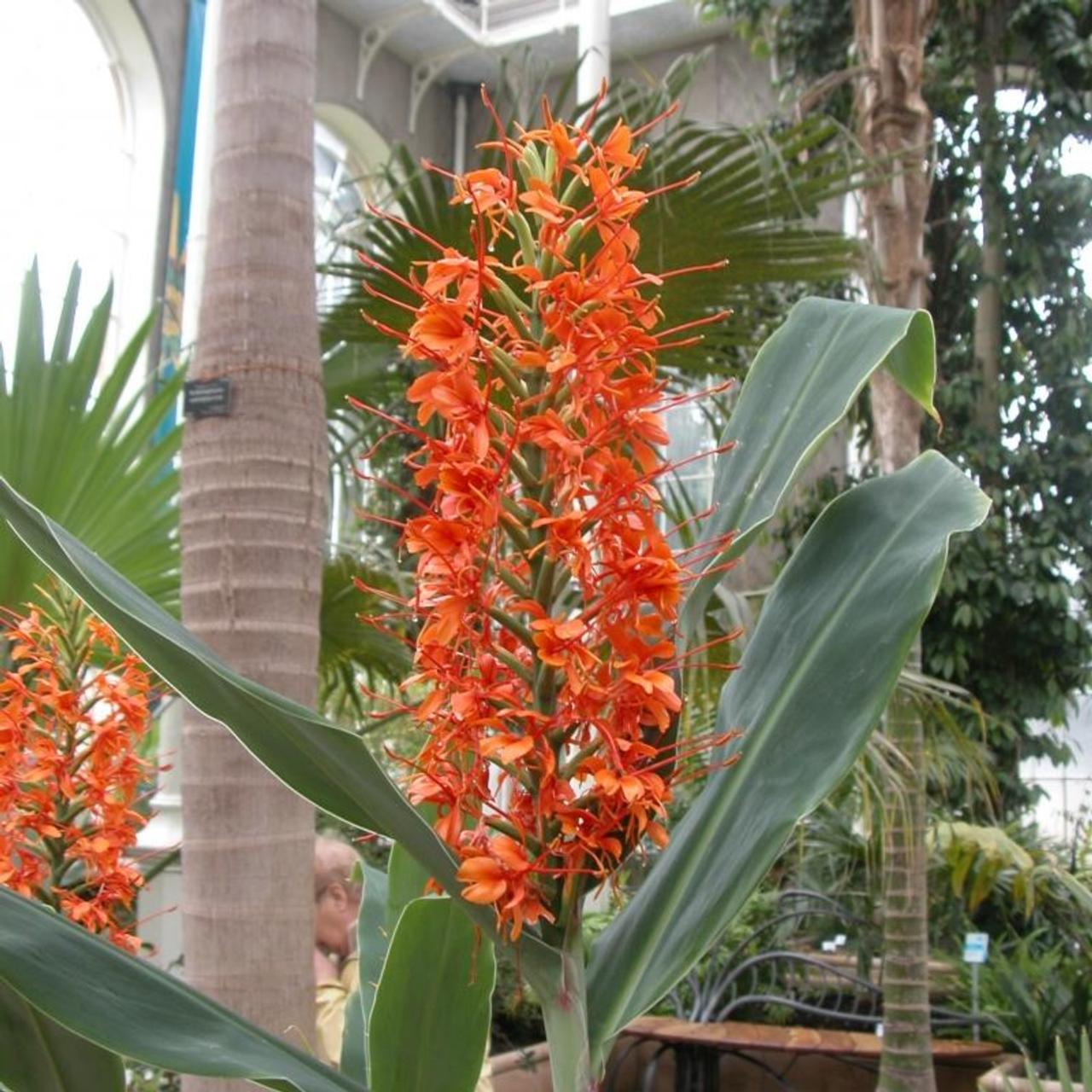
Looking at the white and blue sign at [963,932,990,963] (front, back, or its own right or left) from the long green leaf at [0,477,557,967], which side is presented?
front

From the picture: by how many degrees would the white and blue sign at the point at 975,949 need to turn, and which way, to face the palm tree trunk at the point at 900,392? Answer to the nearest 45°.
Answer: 0° — it already faces it

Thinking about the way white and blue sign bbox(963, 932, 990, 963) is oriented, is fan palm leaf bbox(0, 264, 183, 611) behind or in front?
in front

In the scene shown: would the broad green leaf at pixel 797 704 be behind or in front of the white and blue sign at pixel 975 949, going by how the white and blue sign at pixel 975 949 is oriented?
in front

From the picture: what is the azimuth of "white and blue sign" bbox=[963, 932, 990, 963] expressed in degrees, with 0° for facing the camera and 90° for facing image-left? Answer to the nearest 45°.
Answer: approximately 0°

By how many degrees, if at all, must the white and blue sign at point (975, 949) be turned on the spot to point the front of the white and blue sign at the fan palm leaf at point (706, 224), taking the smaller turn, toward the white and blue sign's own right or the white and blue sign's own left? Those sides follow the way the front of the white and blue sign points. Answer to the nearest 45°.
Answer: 0° — it already faces it

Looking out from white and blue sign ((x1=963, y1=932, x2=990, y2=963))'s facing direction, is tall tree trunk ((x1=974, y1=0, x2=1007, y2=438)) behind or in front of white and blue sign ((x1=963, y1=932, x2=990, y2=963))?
behind

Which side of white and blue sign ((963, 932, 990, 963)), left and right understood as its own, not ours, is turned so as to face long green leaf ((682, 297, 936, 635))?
front
